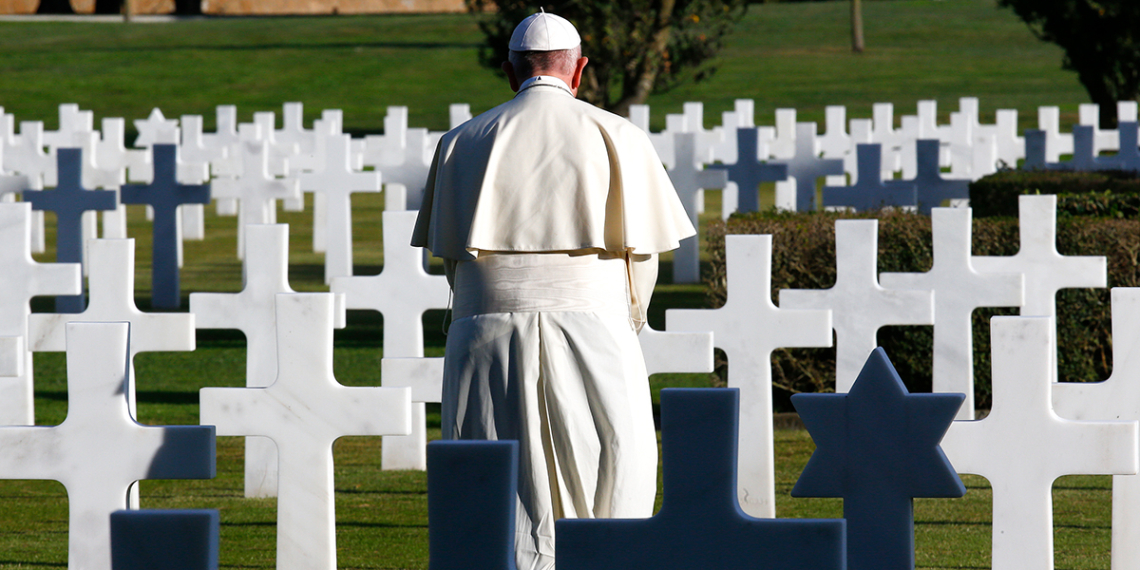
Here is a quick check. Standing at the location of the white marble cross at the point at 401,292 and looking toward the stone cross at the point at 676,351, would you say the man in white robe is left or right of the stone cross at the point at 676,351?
right

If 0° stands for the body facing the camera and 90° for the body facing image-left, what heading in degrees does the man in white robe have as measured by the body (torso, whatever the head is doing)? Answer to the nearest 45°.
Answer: approximately 180°

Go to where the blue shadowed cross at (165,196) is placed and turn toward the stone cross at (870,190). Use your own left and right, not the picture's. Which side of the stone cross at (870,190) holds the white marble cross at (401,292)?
right

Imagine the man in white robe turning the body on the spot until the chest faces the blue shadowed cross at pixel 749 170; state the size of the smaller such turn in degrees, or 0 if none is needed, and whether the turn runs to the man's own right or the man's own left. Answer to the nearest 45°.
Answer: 0° — they already face it

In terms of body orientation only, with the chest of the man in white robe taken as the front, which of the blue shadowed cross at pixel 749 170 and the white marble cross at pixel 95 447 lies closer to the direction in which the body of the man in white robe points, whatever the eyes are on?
the blue shadowed cross

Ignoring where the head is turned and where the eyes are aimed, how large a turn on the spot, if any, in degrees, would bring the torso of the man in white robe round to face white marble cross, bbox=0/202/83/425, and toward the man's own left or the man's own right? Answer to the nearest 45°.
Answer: approximately 45° to the man's own left

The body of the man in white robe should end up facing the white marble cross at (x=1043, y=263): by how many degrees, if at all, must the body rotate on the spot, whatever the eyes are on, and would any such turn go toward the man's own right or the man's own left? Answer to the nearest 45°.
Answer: approximately 45° to the man's own right

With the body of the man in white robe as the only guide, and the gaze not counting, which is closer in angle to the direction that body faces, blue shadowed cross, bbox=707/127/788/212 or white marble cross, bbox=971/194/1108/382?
the blue shadowed cross

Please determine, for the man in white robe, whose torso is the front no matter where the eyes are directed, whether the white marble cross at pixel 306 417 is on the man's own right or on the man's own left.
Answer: on the man's own left
